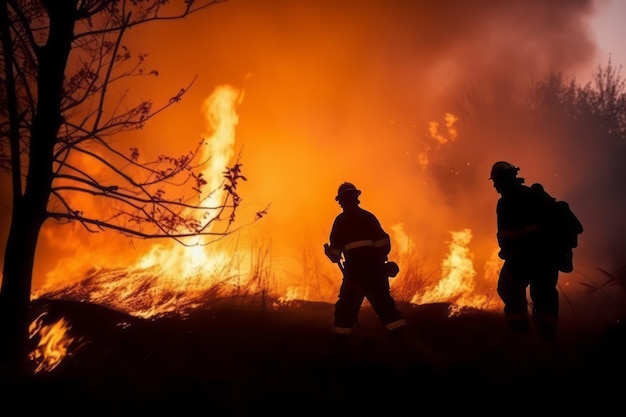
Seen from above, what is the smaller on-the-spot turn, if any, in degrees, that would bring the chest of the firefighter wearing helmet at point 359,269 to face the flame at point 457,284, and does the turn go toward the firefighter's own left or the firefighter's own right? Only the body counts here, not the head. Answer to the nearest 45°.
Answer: approximately 45° to the firefighter's own right

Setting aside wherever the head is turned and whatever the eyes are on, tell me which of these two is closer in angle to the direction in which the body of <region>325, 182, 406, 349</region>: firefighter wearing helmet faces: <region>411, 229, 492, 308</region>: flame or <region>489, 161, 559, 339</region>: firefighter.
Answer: the flame

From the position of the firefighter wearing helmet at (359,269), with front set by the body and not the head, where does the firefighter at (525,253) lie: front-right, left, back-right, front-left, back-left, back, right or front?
back-right

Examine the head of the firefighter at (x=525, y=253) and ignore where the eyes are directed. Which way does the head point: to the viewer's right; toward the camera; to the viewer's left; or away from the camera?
to the viewer's left

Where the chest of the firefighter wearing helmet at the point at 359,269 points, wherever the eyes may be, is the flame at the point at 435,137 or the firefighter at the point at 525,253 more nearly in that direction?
the flame

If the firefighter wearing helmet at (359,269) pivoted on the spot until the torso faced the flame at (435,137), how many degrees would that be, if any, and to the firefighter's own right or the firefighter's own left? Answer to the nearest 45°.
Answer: approximately 45° to the firefighter's own right

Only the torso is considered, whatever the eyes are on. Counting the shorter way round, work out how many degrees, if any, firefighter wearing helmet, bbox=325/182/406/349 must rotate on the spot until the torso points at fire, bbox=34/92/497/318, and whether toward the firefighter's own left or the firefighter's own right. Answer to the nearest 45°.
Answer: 0° — they already face it

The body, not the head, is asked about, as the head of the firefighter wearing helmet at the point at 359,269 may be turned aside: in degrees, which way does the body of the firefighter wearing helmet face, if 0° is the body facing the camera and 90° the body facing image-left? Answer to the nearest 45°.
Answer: approximately 135°
